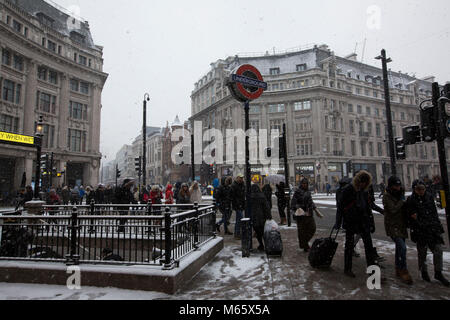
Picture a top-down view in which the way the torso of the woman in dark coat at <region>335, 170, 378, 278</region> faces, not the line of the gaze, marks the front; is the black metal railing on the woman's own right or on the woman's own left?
on the woman's own right

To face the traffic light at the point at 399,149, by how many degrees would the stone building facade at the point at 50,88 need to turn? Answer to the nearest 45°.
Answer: approximately 45° to its right

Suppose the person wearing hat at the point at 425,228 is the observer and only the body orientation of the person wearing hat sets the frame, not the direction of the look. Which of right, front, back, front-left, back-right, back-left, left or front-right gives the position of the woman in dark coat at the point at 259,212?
back-right

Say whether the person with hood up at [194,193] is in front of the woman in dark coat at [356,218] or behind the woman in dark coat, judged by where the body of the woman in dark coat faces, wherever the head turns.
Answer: behind

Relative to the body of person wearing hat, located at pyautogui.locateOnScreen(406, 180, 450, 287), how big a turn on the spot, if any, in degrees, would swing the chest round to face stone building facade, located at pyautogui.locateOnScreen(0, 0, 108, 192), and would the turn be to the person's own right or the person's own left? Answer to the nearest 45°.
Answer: approximately 135° to the person's own right

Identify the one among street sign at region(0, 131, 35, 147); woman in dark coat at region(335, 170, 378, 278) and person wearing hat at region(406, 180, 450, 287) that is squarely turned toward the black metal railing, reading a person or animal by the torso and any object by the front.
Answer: the street sign

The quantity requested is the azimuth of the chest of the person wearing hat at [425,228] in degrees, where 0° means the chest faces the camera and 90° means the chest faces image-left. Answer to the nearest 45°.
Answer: approximately 315°
